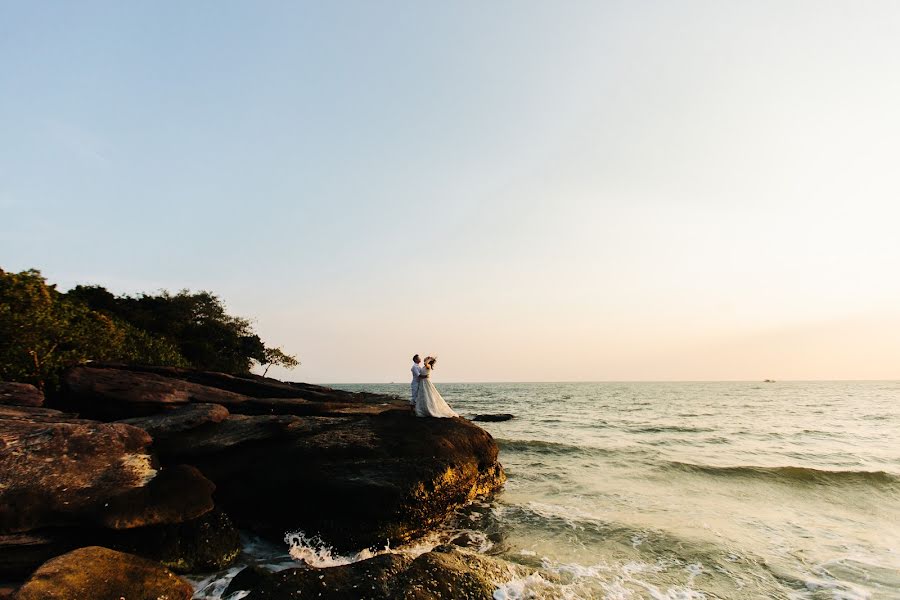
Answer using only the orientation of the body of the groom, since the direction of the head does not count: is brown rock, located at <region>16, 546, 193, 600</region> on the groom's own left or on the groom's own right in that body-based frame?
on the groom's own right

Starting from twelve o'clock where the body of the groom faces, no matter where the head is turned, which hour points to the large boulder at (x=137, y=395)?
The large boulder is roughly at 6 o'clock from the groom.

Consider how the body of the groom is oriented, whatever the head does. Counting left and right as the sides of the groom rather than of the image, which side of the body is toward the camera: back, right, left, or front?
right

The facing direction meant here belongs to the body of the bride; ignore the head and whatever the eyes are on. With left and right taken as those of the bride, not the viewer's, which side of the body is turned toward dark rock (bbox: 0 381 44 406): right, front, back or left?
front

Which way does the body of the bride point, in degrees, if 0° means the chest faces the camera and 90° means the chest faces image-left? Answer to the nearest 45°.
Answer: approximately 90°

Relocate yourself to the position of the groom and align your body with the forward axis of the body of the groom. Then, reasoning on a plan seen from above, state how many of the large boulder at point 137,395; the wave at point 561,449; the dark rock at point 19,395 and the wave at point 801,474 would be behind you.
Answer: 2

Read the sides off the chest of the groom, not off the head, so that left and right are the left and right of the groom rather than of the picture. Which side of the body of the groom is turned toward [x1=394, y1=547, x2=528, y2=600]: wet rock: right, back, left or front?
right

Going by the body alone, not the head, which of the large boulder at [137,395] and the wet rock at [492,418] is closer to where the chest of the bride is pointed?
the large boulder

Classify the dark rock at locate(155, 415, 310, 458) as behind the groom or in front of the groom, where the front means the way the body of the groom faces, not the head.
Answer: behind

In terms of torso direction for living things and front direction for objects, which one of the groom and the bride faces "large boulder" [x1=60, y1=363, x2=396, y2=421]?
the bride

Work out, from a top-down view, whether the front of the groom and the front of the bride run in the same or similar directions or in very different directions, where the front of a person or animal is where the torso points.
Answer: very different directions

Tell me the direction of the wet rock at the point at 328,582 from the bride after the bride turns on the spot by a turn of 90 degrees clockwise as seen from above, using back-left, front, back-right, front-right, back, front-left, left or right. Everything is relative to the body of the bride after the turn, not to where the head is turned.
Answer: back
